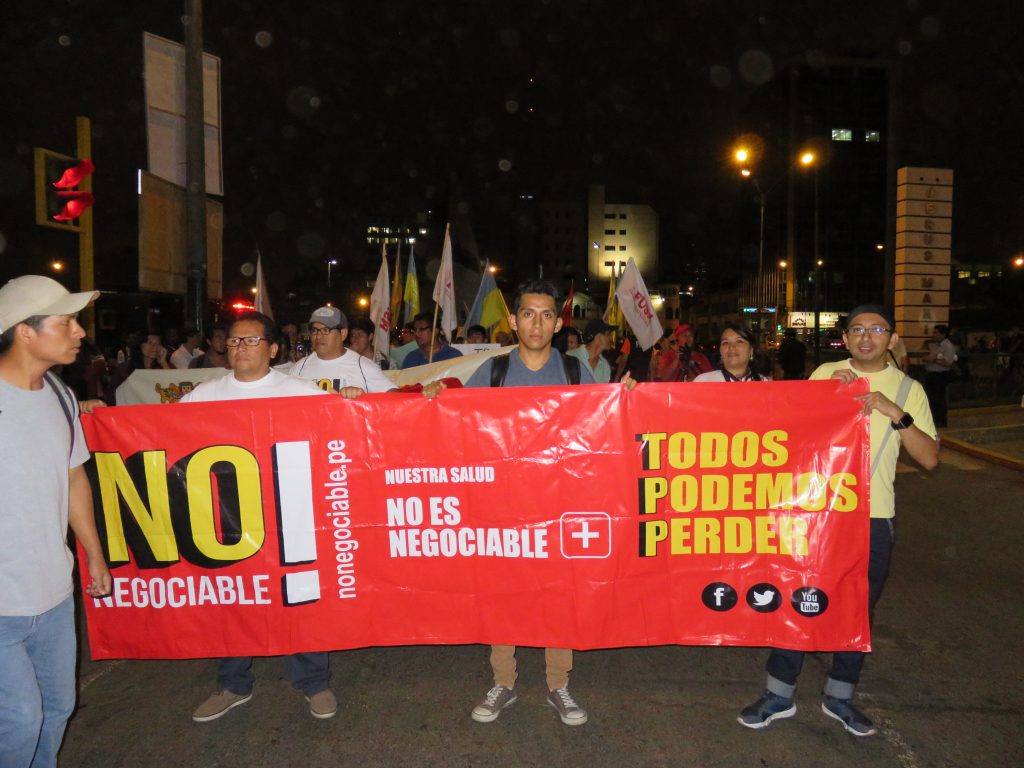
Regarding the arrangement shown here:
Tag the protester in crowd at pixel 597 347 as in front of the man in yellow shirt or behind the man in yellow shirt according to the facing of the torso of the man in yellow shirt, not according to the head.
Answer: behind

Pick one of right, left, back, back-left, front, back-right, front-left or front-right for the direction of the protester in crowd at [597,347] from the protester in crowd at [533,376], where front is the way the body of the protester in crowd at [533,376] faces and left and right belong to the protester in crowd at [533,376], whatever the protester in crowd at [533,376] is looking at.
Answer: back

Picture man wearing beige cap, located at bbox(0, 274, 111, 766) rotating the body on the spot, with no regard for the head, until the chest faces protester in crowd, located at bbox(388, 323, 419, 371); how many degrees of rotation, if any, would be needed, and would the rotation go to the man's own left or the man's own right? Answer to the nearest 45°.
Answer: approximately 90° to the man's own left
